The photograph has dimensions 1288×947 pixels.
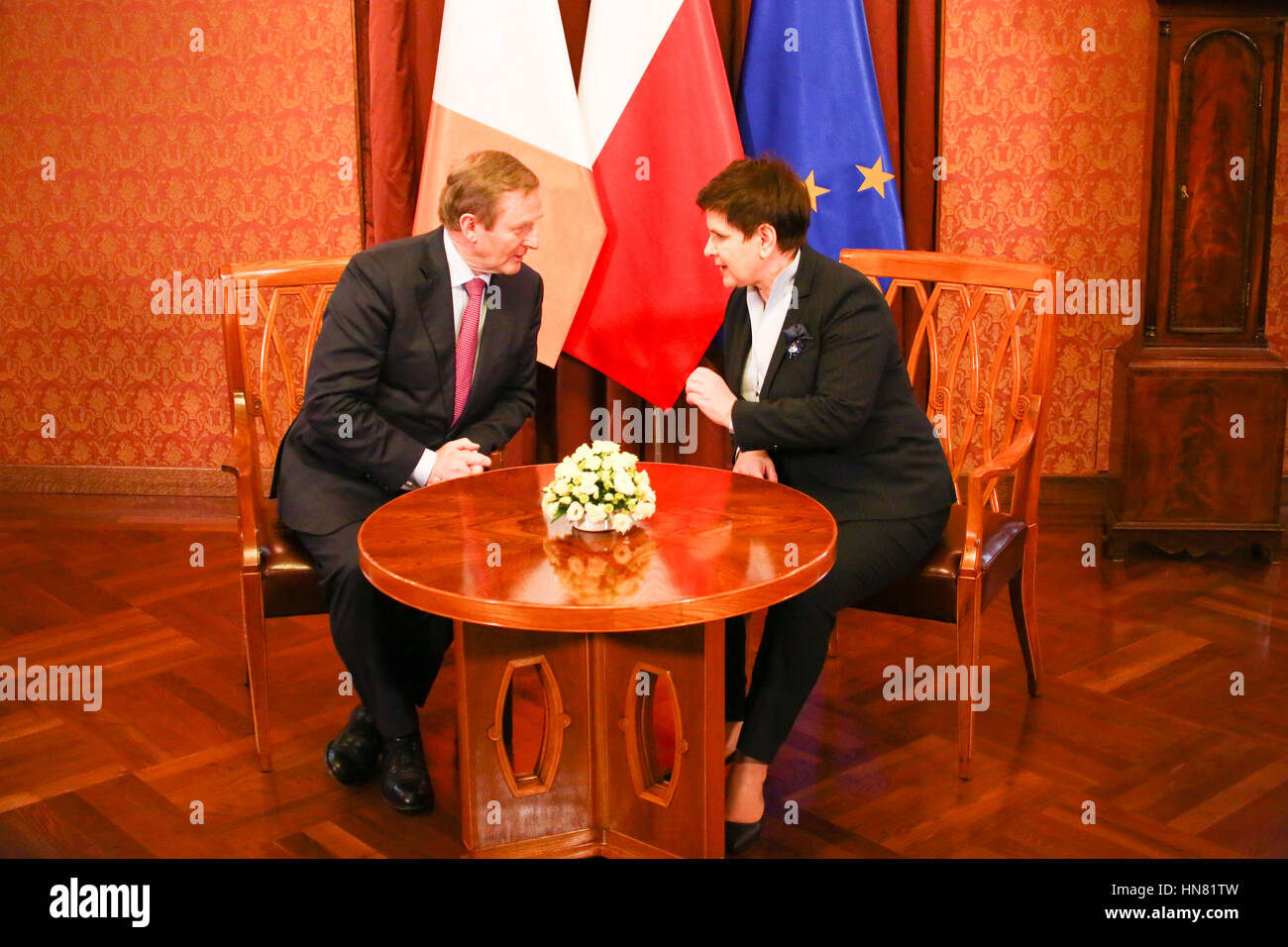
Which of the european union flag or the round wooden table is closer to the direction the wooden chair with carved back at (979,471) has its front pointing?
the round wooden table

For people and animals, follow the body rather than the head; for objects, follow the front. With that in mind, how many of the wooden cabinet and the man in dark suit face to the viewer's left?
0

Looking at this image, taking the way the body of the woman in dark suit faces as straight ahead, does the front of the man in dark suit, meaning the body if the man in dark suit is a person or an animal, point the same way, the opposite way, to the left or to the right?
to the left

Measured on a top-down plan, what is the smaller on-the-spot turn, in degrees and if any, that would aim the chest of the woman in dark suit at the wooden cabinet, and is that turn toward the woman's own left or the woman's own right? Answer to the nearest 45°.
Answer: approximately 180°

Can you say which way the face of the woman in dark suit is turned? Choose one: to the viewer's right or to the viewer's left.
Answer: to the viewer's left

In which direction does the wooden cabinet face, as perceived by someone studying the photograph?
facing the viewer

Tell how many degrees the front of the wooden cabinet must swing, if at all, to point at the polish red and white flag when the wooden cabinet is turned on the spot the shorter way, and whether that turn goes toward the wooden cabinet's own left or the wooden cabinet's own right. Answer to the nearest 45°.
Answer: approximately 45° to the wooden cabinet's own right

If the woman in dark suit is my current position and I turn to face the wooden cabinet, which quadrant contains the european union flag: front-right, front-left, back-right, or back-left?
front-left

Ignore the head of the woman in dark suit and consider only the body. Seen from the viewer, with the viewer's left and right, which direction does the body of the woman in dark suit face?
facing the viewer and to the left of the viewer

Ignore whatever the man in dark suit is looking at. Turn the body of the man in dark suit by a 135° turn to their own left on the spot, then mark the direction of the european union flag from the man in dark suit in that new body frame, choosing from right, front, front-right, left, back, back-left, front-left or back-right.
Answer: front-right

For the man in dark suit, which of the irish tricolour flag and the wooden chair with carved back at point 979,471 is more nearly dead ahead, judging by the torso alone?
the wooden chair with carved back

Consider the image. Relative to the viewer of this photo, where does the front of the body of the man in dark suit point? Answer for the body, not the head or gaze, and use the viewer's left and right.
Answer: facing the viewer and to the right of the viewer

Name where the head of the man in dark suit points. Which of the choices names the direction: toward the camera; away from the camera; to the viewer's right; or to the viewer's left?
to the viewer's right

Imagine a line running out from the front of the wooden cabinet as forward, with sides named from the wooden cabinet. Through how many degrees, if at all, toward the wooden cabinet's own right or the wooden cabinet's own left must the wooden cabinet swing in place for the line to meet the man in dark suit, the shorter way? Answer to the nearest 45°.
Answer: approximately 45° to the wooden cabinet's own right

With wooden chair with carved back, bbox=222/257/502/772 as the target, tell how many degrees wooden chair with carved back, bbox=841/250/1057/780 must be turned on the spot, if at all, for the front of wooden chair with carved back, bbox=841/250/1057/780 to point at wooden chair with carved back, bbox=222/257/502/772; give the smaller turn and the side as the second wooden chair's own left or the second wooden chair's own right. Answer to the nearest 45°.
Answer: approximately 45° to the second wooden chair's own right

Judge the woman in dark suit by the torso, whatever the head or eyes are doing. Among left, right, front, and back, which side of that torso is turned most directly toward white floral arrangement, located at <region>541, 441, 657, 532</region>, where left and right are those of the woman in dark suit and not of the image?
front
